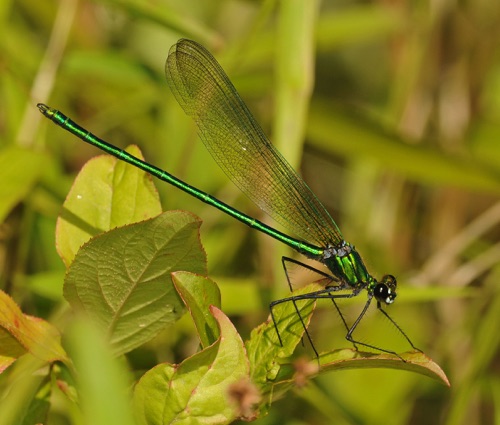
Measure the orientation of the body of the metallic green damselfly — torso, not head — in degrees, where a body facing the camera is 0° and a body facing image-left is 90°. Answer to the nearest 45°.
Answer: approximately 270°

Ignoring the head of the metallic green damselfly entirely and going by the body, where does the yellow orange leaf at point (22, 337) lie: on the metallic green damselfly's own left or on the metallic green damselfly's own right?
on the metallic green damselfly's own right
